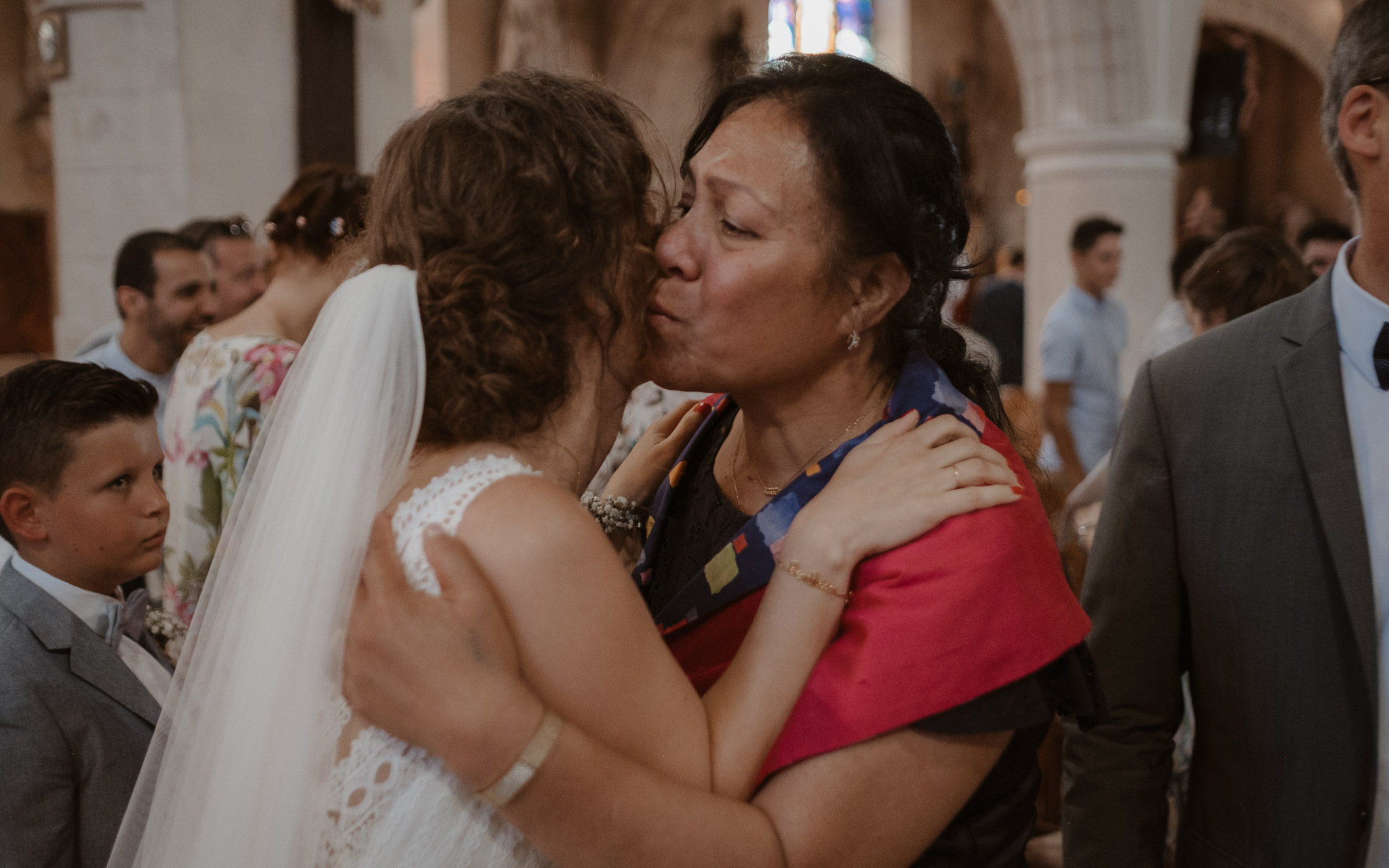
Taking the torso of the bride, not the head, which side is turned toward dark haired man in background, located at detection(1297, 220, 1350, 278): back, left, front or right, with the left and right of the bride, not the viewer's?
front

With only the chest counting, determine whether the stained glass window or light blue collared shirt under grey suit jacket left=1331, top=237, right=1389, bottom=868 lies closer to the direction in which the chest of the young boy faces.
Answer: the light blue collared shirt under grey suit jacket

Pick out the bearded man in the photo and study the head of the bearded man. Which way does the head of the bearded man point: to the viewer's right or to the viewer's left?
to the viewer's right

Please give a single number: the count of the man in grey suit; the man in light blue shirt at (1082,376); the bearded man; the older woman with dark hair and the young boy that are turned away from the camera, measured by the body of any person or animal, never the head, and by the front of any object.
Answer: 0

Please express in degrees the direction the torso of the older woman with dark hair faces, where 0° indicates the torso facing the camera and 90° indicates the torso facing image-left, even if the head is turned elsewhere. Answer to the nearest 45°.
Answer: approximately 45°

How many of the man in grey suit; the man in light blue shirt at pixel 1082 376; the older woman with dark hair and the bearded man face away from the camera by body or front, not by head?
0

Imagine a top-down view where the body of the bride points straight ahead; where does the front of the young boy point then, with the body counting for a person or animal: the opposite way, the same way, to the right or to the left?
to the right

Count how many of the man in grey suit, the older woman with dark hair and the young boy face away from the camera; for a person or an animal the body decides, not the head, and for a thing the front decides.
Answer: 0

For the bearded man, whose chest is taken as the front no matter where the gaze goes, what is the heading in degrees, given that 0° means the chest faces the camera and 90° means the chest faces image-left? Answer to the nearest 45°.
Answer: approximately 315°

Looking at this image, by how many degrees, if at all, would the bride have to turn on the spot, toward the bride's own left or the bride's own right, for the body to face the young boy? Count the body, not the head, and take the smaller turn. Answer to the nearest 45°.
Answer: approximately 90° to the bride's own left

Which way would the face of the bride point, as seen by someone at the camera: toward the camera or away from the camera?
away from the camera
